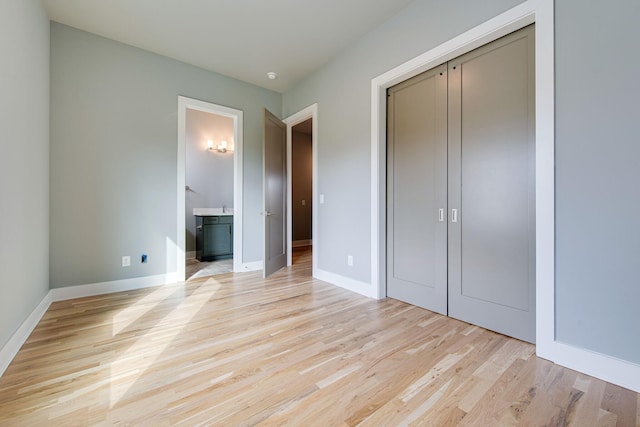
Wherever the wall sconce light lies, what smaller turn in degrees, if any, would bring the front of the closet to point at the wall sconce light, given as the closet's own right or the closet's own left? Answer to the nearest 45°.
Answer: approximately 45° to the closet's own right

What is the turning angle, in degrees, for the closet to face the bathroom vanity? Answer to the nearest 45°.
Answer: approximately 45° to its right

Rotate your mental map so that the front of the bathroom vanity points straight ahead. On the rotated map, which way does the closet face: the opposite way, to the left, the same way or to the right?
to the right

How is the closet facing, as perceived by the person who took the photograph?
facing the viewer and to the left of the viewer

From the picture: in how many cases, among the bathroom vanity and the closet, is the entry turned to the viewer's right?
0

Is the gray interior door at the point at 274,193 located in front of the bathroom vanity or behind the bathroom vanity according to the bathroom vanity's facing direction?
in front

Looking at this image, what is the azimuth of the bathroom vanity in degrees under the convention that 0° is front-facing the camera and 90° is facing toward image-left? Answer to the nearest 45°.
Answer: approximately 0°

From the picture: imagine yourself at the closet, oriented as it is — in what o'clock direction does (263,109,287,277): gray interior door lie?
The gray interior door is roughly at 2 o'clock from the closet.

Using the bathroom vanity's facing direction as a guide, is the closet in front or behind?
in front
